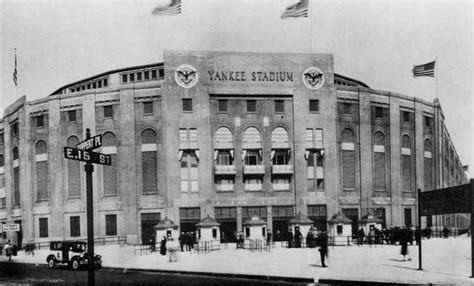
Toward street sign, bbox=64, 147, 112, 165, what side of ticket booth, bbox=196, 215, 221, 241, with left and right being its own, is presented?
front

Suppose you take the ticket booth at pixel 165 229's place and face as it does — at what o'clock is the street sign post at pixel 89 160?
The street sign post is roughly at 12 o'clock from the ticket booth.

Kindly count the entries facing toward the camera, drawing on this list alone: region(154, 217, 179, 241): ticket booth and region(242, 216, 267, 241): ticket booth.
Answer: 2

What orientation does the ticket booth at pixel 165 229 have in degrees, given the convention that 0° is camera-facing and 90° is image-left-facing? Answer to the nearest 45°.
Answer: approximately 0°
